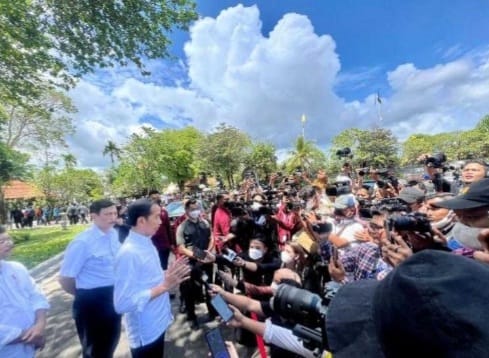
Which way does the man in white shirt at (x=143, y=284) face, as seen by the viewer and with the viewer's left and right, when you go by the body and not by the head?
facing to the right of the viewer

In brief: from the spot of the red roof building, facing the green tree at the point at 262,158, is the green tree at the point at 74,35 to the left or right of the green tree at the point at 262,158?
right

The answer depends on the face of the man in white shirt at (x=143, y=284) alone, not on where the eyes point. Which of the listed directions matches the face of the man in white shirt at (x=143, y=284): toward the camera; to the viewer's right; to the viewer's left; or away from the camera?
to the viewer's right

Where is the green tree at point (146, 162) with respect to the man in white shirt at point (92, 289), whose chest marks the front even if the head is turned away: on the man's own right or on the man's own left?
on the man's own left

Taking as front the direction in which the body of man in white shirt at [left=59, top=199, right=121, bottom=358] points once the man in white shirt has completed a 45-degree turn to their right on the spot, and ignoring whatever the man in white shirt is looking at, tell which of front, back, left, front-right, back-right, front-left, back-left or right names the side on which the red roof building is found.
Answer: back

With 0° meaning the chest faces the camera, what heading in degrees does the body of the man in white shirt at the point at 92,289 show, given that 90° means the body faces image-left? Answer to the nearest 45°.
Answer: approximately 315°

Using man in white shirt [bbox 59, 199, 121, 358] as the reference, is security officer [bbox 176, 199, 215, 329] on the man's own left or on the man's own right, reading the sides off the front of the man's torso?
on the man's own left
